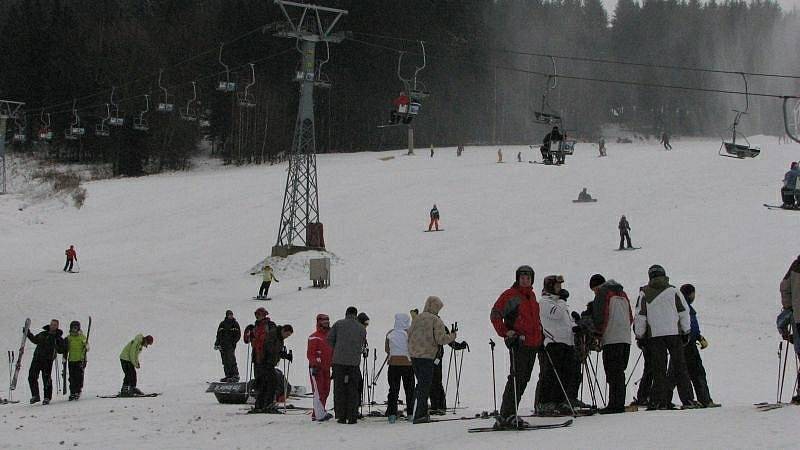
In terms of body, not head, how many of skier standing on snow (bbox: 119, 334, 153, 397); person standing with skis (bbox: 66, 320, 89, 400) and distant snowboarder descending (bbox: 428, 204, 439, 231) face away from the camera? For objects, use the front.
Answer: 0

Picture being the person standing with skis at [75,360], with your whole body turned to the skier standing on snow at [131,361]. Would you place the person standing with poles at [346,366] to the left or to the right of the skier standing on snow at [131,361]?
right

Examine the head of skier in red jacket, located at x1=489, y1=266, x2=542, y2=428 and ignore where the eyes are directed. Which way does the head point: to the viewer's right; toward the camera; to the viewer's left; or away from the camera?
toward the camera

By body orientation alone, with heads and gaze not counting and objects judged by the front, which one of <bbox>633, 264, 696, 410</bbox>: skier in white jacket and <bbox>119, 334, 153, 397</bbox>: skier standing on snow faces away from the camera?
the skier in white jacket

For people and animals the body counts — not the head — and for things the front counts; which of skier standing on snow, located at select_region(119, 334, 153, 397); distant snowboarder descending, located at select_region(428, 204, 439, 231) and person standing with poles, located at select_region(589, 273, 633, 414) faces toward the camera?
the distant snowboarder descending

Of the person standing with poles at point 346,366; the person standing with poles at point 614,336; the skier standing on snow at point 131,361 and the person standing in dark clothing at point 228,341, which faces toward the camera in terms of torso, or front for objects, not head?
the person standing in dark clothing at point 228,341

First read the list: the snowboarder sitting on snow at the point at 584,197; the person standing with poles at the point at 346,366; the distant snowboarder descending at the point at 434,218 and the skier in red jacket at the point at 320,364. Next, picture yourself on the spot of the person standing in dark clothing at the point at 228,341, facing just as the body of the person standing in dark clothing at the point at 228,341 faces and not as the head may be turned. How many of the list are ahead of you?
2

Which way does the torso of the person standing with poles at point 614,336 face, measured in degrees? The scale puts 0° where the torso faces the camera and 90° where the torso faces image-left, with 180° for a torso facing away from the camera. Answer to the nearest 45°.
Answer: approximately 135°

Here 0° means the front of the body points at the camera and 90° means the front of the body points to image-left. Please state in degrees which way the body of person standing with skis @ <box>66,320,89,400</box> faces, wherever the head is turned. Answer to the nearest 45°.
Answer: approximately 0°

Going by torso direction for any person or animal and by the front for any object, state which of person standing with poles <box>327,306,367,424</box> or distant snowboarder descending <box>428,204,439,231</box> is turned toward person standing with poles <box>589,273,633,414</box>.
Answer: the distant snowboarder descending

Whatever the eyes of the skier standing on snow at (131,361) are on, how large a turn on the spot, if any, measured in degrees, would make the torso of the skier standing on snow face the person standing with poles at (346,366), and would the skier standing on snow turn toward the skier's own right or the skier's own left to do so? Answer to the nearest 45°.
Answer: approximately 45° to the skier's own right

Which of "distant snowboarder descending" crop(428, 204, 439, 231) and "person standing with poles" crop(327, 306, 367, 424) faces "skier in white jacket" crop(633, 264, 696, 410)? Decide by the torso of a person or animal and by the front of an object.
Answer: the distant snowboarder descending

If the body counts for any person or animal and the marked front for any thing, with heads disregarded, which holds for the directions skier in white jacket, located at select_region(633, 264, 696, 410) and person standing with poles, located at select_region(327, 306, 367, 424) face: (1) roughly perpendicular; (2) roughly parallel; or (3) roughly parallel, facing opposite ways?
roughly parallel

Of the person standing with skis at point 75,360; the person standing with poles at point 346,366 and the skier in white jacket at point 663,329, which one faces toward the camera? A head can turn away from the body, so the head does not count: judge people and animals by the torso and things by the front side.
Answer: the person standing with skis at point 75,360

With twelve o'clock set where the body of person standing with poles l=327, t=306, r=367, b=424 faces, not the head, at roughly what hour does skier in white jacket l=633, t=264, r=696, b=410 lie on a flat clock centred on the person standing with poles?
The skier in white jacket is roughly at 4 o'clock from the person standing with poles.

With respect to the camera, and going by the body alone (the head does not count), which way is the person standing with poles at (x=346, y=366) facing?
away from the camera

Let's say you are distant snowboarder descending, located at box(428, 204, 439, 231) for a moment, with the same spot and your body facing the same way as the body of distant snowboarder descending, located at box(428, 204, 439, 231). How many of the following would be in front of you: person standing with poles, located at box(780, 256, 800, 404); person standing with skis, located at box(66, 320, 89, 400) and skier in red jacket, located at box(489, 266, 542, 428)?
3

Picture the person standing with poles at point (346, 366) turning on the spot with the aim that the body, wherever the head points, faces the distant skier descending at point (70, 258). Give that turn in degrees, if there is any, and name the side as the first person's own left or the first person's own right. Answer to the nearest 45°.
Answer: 0° — they already face them
